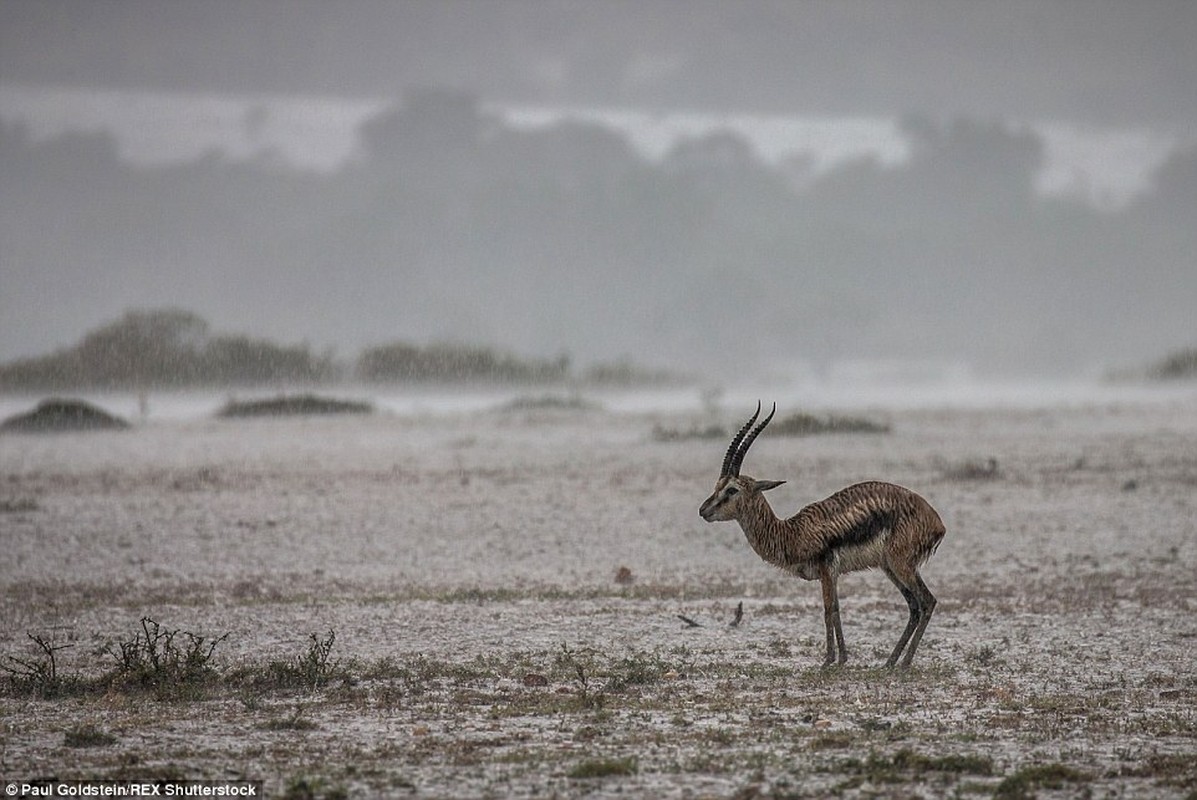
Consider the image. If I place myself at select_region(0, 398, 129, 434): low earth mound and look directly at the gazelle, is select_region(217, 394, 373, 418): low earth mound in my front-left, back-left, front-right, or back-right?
back-left

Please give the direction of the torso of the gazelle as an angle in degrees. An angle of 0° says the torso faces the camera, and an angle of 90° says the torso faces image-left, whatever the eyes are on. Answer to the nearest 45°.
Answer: approximately 90°
